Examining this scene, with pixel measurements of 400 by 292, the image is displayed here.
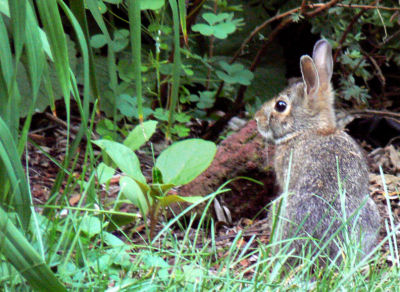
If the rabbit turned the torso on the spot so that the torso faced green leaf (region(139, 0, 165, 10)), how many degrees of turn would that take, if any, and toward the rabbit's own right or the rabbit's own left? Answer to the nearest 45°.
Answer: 0° — it already faces it

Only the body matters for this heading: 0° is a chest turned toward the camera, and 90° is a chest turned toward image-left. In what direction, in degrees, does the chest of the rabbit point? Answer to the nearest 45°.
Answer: approximately 135°

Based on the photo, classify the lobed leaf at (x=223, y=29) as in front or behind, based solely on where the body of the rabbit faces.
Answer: in front

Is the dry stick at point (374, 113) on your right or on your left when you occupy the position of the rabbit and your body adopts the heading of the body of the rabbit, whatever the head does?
on your right

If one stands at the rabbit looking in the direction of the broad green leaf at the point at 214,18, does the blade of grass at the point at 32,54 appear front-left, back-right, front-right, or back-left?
back-left
